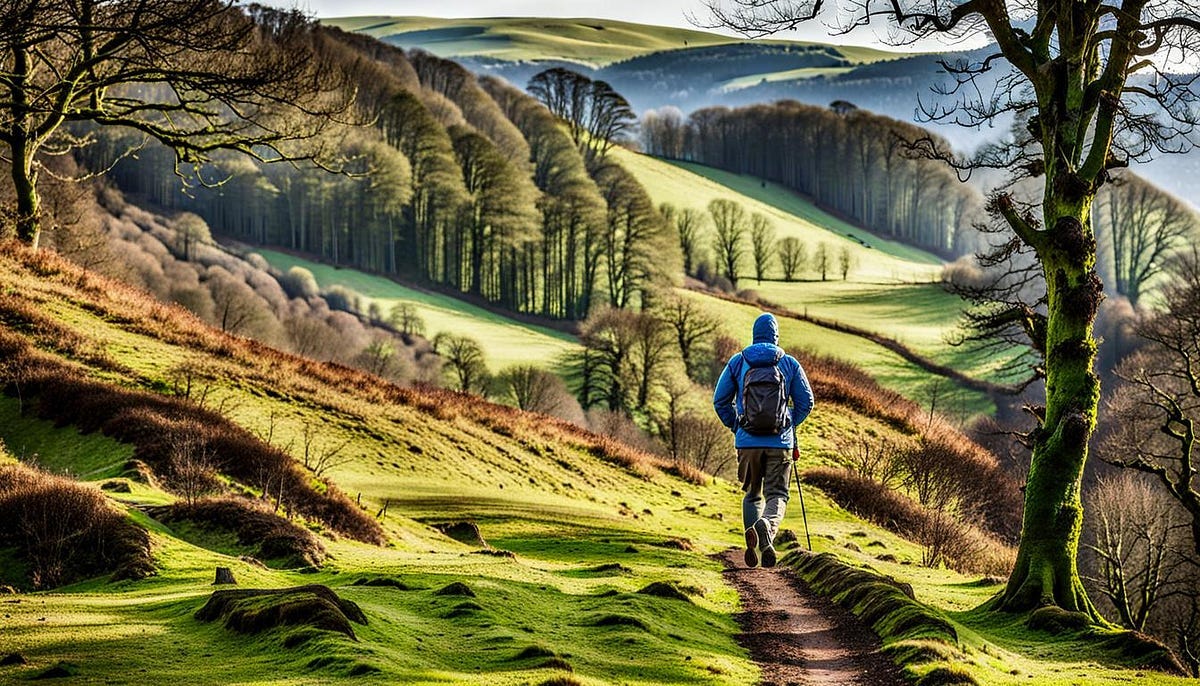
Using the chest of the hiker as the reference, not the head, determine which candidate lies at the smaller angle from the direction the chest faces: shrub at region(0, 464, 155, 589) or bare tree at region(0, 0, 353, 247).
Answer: the bare tree

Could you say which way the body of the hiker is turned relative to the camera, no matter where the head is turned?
away from the camera
